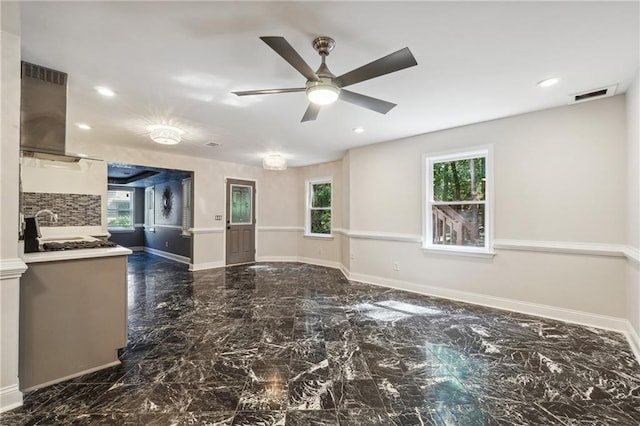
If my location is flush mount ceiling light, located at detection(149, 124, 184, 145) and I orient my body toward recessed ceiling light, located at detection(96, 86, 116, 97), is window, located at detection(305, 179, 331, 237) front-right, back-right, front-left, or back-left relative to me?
back-left

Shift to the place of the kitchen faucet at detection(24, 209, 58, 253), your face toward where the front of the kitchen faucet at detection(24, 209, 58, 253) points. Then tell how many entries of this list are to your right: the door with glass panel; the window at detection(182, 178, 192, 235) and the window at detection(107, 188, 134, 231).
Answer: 0

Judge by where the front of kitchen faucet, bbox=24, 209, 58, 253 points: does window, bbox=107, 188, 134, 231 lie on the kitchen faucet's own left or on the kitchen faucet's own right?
on the kitchen faucet's own left
